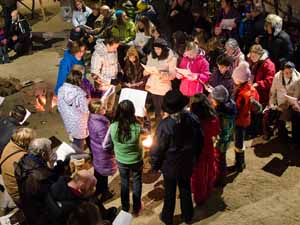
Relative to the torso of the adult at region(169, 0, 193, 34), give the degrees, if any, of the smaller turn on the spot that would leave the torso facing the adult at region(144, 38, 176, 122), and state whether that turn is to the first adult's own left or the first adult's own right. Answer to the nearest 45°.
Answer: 0° — they already face them

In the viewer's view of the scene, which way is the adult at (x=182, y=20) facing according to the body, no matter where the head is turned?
toward the camera

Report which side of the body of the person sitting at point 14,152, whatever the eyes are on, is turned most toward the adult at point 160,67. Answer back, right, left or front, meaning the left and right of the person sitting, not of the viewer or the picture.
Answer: front

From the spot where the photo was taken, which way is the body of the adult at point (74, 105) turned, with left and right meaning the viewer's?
facing away from the viewer and to the right of the viewer

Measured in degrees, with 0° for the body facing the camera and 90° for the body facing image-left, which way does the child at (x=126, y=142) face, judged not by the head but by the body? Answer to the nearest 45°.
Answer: approximately 180°

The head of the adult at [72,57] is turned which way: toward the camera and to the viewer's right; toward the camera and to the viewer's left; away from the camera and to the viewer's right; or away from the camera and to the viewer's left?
toward the camera and to the viewer's right

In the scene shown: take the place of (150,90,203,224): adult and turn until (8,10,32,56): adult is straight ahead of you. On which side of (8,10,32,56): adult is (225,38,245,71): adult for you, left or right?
right

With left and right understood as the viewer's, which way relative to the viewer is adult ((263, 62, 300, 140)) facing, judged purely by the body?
facing the viewer

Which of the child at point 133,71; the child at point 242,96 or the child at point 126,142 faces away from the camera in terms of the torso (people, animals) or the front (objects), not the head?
the child at point 126,142

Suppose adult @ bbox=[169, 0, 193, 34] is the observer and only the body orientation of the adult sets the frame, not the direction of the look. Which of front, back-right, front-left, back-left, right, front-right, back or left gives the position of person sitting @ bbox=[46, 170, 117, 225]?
front

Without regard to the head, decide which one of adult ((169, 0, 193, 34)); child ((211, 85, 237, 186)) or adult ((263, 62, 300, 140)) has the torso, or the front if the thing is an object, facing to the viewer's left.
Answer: the child

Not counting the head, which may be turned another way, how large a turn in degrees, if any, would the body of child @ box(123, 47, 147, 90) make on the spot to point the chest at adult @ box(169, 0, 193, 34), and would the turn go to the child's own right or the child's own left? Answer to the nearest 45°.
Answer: approximately 135° to the child's own left

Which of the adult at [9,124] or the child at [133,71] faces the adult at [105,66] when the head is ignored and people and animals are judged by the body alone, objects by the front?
the adult at [9,124]

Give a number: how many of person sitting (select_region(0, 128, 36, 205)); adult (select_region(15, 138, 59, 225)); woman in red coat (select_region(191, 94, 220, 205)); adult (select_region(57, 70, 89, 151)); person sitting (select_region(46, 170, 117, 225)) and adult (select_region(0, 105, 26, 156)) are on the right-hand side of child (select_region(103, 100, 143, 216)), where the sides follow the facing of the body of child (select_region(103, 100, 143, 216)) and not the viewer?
1

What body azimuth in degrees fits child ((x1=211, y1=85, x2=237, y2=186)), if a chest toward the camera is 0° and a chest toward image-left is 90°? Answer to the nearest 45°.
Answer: approximately 90°

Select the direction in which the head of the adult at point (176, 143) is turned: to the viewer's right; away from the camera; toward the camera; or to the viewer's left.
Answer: away from the camera

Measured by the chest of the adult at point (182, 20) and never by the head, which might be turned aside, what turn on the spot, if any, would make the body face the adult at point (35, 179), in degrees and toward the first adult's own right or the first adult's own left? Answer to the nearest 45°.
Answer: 0° — they already face them
